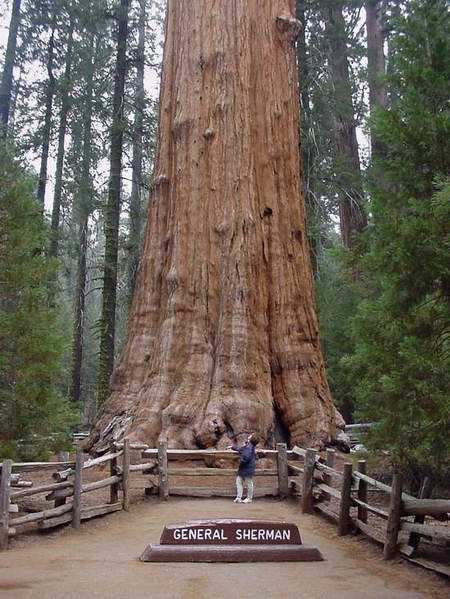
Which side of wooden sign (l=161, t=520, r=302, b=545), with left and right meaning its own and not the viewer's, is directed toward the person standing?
back

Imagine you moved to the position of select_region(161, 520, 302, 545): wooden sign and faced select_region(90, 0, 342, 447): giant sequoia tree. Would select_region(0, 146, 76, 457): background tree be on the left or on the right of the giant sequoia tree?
left

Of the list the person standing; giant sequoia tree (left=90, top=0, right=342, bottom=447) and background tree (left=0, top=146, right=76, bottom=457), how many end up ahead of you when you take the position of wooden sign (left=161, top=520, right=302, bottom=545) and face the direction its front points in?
0

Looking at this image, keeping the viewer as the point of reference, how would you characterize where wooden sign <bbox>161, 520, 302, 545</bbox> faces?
facing the viewer

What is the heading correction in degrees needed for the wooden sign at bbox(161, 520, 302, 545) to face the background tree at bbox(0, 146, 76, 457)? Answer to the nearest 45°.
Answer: approximately 135° to its right

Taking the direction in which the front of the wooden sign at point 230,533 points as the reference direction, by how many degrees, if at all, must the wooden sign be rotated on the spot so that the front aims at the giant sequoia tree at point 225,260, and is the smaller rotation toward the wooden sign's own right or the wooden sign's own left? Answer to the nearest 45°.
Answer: approximately 180°

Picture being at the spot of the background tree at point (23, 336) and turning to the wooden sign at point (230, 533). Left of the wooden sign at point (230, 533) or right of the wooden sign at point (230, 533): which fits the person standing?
left
